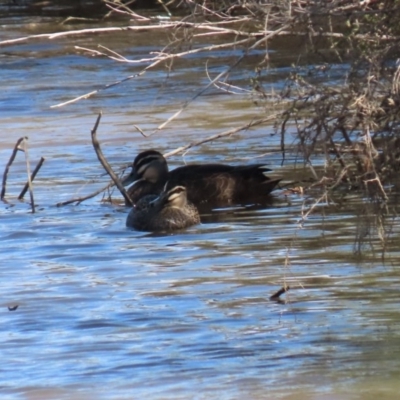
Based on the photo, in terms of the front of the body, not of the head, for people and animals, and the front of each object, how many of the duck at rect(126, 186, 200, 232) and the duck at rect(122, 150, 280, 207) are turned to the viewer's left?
1

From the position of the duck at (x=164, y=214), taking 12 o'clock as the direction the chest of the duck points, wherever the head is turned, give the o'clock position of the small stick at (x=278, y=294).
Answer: The small stick is roughly at 1 o'clock from the duck.

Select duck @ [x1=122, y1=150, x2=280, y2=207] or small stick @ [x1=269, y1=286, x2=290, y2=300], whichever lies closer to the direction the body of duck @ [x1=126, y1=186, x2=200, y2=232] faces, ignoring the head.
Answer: the small stick

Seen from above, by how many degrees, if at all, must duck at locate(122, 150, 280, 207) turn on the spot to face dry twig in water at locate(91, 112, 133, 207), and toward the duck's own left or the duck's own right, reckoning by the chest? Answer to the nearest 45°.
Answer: approximately 45° to the duck's own left

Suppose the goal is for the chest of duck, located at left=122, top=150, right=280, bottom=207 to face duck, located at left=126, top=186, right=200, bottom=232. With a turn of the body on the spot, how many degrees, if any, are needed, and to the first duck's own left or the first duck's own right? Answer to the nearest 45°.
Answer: approximately 45° to the first duck's own left

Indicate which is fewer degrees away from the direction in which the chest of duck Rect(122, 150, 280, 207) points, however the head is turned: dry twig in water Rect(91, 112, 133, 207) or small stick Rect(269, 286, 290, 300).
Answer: the dry twig in water

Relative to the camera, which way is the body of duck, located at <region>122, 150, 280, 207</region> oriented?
to the viewer's left

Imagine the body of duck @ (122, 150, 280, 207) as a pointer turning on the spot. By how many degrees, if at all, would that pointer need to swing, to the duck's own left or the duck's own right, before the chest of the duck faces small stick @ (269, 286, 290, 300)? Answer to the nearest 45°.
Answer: approximately 90° to the duck's own left
